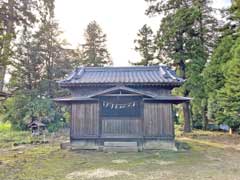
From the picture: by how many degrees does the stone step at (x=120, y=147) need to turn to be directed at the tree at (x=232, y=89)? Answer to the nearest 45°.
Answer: approximately 90° to its left

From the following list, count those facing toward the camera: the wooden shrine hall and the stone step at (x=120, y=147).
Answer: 2

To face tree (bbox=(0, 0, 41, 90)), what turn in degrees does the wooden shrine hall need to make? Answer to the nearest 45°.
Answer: approximately 90° to its right

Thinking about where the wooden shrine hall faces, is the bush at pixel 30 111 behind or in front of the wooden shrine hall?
behind

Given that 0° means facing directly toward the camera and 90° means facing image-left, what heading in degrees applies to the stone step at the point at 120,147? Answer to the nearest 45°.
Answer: approximately 0°

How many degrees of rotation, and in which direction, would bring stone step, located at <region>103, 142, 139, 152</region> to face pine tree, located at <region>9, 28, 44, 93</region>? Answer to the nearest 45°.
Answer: approximately 135° to its right

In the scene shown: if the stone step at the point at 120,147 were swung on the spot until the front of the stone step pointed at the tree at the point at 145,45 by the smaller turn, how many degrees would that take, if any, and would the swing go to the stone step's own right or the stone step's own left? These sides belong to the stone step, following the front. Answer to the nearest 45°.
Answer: approximately 180°

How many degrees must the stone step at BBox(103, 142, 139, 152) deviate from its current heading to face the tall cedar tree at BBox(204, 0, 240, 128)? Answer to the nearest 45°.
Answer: approximately 135° to its left

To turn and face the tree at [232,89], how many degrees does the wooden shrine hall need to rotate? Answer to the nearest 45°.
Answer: approximately 90° to its left

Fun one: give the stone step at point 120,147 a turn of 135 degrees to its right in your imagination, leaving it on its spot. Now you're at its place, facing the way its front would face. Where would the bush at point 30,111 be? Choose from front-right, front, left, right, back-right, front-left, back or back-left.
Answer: front

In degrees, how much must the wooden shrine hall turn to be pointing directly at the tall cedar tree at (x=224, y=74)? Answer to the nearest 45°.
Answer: approximately 135° to its left
